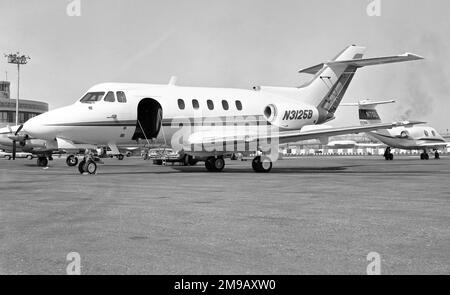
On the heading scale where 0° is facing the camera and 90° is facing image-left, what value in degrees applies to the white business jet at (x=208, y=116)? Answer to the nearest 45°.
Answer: approximately 45°
